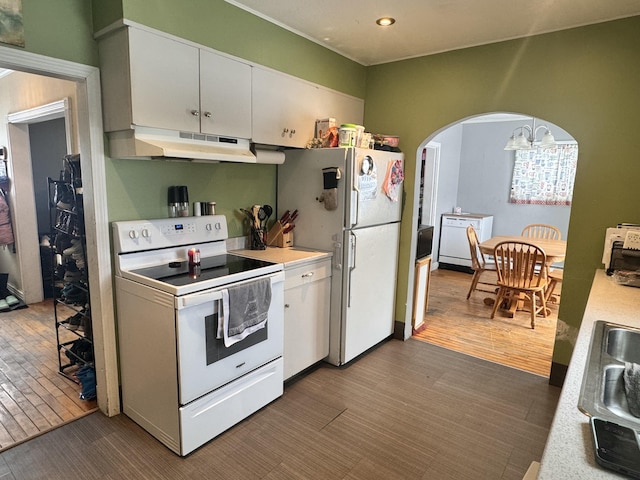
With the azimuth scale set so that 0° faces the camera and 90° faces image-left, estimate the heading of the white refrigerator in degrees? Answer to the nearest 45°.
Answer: approximately 315°

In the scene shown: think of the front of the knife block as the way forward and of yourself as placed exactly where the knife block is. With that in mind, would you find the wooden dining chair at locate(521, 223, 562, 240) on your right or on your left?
on your left

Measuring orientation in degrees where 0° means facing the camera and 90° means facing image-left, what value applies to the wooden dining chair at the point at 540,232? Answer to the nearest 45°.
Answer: approximately 0°

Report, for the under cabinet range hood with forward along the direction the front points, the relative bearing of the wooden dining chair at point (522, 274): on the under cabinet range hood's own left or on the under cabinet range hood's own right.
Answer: on the under cabinet range hood's own left
